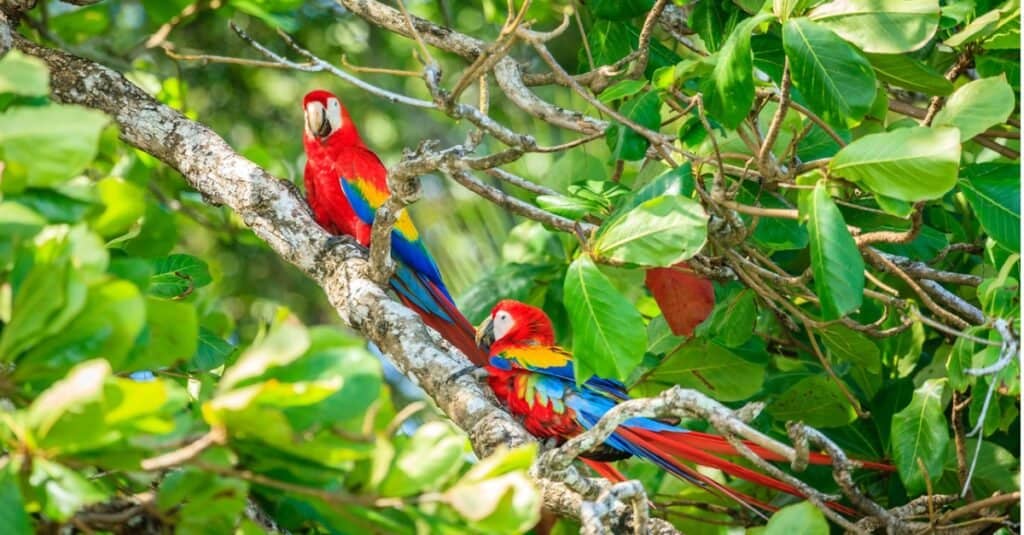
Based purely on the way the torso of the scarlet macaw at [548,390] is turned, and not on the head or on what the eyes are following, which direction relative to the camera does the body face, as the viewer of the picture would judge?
to the viewer's left

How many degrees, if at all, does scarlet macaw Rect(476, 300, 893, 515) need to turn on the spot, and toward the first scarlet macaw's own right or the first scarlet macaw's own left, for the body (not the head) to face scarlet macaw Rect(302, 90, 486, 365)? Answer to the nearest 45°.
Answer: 0° — it already faces it

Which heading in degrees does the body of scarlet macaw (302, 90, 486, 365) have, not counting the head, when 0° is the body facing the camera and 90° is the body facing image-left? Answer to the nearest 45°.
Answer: approximately 45°

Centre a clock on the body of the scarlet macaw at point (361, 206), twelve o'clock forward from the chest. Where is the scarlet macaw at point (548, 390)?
the scarlet macaw at point (548, 390) is roughly at 9 o'clock from the scarlet macaw at point (361, 206).

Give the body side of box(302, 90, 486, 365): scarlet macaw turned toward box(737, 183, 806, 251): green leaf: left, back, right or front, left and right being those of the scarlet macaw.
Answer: back
